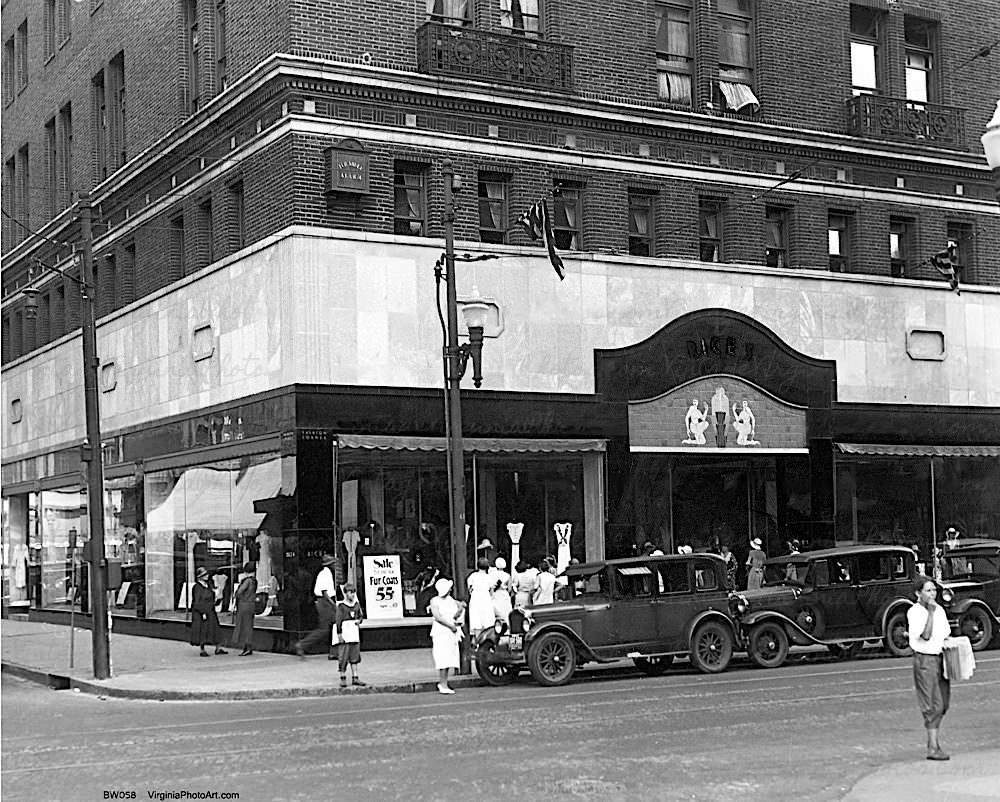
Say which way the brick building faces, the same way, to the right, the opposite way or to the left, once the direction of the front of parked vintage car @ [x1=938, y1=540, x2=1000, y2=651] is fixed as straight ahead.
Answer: to the left

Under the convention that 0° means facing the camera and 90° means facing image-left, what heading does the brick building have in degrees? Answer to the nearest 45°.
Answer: approximately 315°

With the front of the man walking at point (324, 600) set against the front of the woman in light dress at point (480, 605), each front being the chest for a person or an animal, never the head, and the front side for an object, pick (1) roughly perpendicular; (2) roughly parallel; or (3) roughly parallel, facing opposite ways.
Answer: roughly perpendicular

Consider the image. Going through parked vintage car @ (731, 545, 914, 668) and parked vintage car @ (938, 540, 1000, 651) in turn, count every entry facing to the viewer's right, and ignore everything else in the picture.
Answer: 0

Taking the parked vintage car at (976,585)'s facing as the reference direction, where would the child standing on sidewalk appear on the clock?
The child standing on sidewalk is roughly at 12 o'clock from the parked vintage car.

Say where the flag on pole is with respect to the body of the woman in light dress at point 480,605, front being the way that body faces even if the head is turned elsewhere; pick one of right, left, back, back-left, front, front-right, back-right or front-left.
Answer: front-right

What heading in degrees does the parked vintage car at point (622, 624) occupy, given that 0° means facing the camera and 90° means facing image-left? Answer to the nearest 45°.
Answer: approximately 45°

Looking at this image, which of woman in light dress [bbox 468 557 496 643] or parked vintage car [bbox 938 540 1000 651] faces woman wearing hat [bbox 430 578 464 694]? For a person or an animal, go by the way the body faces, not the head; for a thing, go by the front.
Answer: the parked vintage car

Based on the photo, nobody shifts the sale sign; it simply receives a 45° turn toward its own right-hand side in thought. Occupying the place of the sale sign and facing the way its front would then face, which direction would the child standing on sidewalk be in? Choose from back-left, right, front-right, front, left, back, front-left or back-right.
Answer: front-left

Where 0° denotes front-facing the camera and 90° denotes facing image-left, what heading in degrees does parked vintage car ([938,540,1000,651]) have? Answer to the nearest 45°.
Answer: approximately 45°

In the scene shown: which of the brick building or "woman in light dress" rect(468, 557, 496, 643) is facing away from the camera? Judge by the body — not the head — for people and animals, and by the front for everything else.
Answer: the woman in light dress
